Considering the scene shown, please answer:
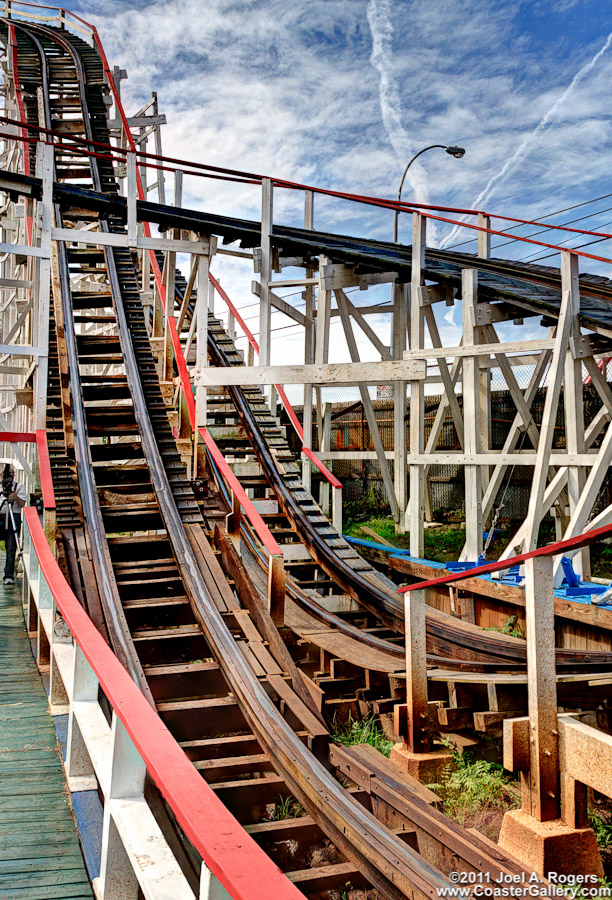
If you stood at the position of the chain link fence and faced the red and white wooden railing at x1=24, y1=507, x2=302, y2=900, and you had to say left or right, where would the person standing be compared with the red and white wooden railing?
right

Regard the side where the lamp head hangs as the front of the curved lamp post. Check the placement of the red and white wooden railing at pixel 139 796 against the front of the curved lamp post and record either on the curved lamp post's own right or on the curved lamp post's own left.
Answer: on the curved lamp post's own right

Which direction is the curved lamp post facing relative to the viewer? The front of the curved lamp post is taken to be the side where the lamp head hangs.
to the viewer's right

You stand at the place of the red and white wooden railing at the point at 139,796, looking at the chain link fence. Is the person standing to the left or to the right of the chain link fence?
left
